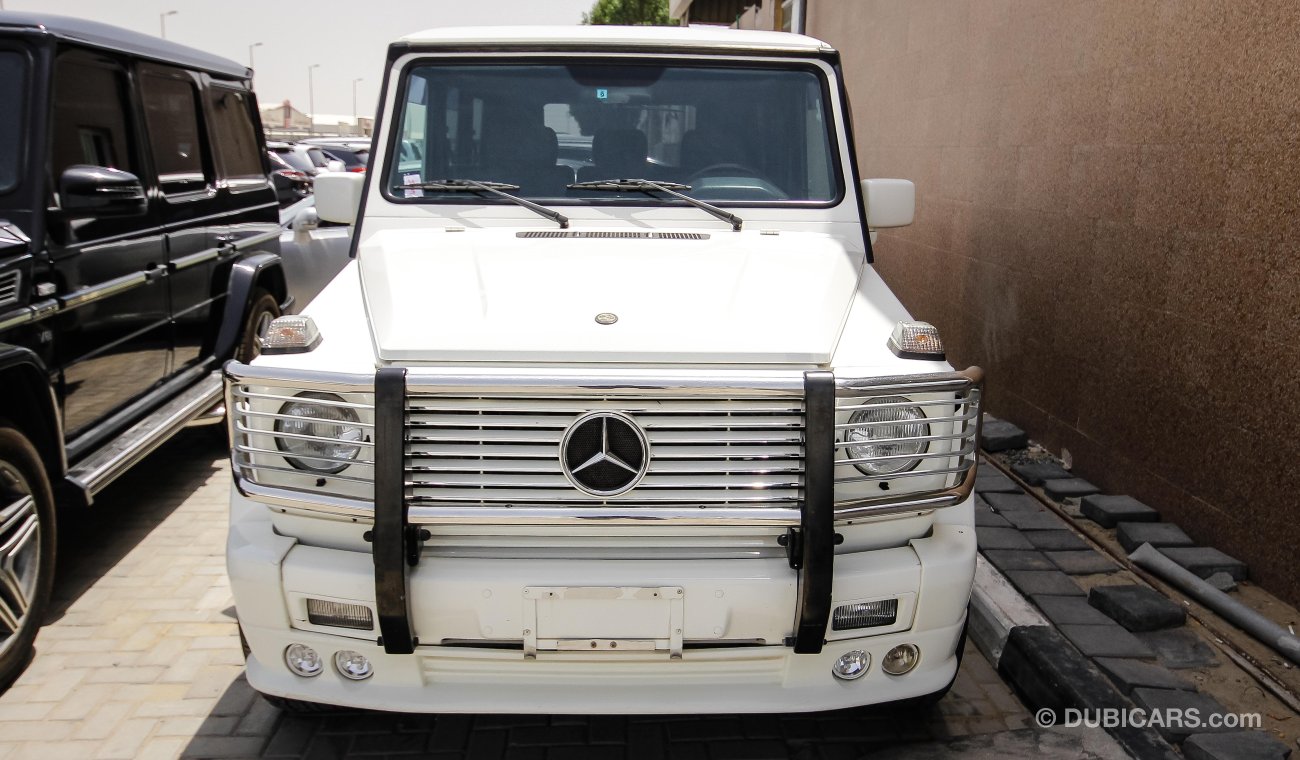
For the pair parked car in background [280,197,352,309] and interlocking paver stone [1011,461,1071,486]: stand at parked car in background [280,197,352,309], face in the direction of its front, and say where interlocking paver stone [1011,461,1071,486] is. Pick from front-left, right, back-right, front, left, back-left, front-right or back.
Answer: left

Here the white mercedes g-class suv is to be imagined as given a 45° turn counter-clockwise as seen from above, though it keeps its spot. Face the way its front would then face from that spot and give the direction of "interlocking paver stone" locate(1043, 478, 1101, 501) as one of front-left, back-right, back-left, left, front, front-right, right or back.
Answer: left

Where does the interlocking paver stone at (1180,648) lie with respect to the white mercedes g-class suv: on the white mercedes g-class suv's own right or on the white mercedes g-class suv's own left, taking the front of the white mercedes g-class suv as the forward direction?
on the white mercedes g-class suv's own left

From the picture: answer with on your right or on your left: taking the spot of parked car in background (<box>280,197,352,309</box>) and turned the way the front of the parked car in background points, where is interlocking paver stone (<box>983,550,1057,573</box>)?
on your left

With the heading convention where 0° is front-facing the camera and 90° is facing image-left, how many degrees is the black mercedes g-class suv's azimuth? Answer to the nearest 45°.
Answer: approximately 45°

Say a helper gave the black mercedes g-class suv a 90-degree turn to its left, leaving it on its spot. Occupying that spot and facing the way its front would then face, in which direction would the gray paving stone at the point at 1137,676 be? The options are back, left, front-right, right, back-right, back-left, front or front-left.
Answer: front

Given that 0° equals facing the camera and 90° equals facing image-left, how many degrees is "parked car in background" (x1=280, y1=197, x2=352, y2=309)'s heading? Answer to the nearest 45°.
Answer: approximately 45°

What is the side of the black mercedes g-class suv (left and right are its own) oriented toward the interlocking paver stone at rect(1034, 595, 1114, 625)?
left

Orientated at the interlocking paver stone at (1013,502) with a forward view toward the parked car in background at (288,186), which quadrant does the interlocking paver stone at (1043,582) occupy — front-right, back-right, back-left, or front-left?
back-left

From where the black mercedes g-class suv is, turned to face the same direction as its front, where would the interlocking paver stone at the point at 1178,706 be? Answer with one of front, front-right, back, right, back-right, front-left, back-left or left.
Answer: left

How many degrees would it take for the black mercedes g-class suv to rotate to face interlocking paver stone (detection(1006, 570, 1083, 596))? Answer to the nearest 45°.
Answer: approximately 90° to its left
